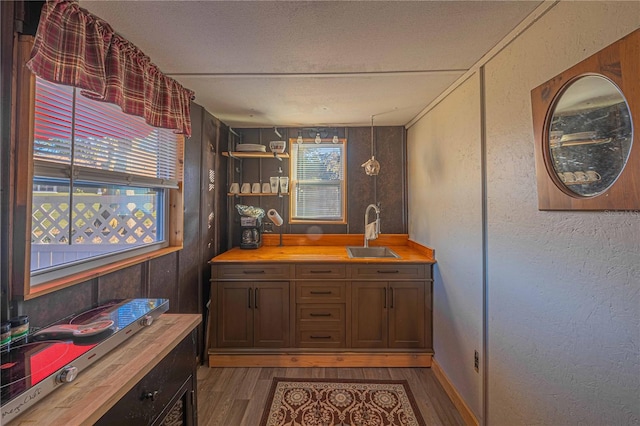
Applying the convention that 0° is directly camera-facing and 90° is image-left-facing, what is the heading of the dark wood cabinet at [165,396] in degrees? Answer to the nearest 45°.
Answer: approximately 315°

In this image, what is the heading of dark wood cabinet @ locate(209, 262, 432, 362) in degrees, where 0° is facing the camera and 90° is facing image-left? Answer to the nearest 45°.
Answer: approximately 0°

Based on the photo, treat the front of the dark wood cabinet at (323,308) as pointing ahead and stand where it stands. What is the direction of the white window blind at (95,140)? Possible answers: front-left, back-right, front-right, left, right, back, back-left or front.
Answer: front-right

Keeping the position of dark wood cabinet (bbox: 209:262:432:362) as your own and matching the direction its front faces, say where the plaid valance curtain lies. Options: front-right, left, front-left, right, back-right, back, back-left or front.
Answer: front-right

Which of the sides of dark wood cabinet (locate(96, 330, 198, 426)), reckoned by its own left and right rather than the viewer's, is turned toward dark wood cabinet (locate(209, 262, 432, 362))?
left

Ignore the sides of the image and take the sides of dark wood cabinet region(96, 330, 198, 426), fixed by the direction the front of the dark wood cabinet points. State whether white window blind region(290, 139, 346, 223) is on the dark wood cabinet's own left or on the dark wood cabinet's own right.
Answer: on the dark wood cabinet's own left

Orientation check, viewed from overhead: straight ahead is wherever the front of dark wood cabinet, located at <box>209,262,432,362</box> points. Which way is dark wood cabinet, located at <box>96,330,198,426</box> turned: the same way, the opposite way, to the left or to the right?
to the left
